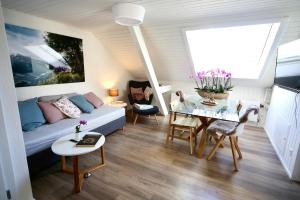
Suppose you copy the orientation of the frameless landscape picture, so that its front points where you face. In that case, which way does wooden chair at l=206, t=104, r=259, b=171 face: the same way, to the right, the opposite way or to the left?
the opposite way

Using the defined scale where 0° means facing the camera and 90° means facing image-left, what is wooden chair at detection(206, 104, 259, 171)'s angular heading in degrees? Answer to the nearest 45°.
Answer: approximately 90°

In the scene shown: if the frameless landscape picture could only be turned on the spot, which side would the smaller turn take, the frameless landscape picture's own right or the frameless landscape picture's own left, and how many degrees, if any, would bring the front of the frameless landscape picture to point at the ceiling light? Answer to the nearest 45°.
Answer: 0° — it already faces it

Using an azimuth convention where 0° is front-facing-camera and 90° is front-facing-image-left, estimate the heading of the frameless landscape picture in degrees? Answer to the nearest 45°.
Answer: approximately 315°

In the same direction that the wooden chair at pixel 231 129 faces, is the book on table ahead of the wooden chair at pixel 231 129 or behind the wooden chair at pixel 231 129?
ahead

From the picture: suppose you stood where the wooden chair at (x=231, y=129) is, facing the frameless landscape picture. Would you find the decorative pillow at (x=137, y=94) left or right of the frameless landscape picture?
right

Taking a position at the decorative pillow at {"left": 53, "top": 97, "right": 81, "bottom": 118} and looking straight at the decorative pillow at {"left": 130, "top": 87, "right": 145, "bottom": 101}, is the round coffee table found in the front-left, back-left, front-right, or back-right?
back-right

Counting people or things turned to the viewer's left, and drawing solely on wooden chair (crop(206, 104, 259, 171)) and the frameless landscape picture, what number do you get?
1

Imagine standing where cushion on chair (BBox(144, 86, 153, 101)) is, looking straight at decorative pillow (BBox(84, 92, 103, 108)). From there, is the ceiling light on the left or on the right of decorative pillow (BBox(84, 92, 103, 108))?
left

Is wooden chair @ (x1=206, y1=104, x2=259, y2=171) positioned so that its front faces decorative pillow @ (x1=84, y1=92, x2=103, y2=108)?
yes

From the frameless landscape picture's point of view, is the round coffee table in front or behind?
in front
